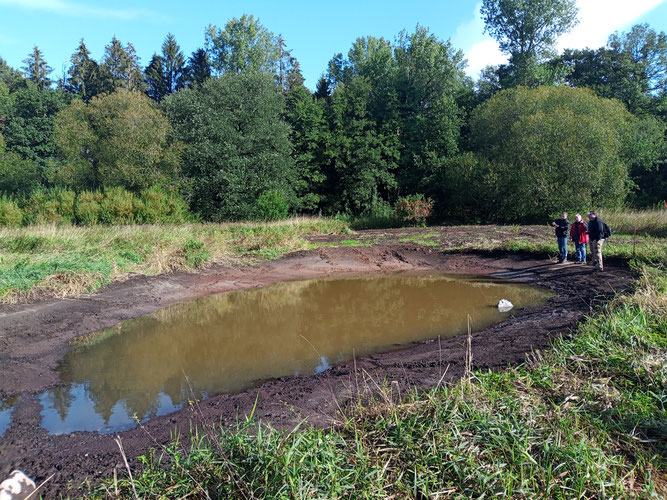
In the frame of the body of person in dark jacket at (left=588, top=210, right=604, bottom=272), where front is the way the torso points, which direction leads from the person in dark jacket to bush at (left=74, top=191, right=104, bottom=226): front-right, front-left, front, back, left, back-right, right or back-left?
front-right

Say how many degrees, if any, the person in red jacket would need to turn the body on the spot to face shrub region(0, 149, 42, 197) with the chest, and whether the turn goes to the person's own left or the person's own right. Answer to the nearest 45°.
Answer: approximately 45° to the person's own right

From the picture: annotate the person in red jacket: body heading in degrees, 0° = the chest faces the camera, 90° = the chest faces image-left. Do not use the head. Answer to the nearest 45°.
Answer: approximately 45°

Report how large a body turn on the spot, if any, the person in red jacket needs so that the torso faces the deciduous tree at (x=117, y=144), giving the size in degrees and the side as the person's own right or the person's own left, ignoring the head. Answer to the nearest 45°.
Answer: approximately 45° to the person's own right

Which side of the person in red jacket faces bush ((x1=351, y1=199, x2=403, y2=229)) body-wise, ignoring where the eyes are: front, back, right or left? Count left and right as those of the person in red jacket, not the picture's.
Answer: right

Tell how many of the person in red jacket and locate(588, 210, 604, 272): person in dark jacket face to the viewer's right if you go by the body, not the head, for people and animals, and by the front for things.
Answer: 0

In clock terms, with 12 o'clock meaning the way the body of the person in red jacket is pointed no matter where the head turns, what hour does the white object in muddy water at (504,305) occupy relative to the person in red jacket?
The white object in muddy water is roughly at 11 o'clock from the person in red jacket.

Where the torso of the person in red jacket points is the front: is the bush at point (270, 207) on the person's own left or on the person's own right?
on the person's own right

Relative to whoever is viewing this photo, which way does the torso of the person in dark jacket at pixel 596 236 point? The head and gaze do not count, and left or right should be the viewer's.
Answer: facing the viewer and to the left of the viewer

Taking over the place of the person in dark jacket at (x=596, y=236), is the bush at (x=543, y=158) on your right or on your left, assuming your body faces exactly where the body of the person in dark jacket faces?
on your right

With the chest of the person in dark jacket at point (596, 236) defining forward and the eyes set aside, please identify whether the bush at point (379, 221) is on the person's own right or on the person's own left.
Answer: on the person's own right

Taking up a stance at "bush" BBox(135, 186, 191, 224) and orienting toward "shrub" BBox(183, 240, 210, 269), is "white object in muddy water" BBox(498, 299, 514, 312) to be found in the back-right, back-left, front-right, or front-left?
front-left

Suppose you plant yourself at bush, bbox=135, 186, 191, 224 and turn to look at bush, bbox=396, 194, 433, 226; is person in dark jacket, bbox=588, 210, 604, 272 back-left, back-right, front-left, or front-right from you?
front-right
